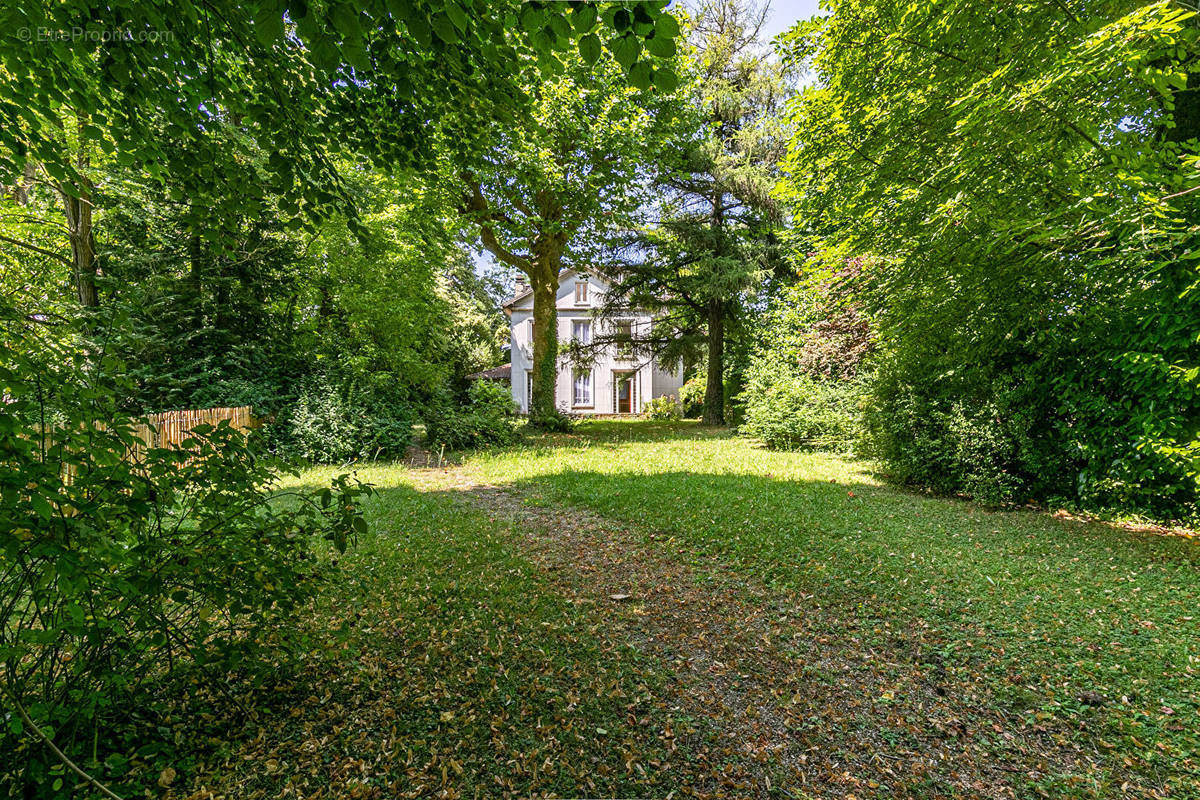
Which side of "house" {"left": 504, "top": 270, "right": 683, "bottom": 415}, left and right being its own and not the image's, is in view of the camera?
front

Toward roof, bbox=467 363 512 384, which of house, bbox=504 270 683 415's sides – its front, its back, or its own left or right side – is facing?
right

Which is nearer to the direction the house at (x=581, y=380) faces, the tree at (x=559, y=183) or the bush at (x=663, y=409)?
the tree

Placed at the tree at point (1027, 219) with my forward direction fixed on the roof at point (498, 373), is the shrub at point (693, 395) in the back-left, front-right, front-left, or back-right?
front-right

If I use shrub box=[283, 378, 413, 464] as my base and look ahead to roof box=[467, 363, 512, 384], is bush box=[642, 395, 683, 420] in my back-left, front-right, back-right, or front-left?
front-right

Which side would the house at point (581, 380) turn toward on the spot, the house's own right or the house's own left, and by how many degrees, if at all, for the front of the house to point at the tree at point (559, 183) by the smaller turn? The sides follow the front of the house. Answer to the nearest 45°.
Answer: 0° — it already faces it

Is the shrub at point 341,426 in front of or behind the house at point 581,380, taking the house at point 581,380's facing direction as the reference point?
in front

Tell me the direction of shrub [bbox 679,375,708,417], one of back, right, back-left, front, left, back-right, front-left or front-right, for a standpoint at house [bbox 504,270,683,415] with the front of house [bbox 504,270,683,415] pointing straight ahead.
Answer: front-left

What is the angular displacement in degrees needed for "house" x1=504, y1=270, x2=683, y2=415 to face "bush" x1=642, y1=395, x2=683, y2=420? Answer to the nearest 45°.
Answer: approximately 45° to its left

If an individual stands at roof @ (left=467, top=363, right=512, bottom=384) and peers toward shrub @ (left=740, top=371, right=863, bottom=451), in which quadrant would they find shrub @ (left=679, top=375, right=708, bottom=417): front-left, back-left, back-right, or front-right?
front-left

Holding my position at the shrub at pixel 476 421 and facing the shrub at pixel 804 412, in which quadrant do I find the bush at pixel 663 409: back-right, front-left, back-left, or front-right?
front-left

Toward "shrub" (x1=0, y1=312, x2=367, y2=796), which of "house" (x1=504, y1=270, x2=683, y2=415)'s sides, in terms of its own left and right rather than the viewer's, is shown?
front
